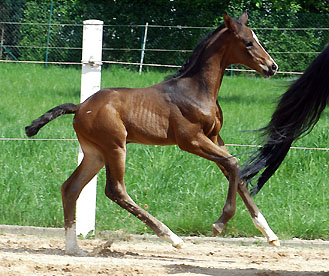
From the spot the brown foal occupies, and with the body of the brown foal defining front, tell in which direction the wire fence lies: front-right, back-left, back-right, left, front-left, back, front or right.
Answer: left

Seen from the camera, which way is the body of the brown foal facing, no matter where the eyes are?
to the viewer's right

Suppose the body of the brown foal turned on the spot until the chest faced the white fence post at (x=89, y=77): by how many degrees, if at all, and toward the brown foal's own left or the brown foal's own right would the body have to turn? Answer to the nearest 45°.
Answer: approximately 135° to the brown foal's own left
